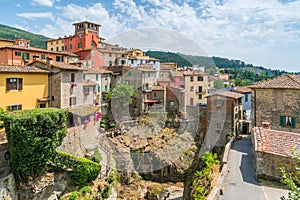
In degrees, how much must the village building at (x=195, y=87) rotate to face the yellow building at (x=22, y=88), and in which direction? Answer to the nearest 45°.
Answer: approximately 45° to its right

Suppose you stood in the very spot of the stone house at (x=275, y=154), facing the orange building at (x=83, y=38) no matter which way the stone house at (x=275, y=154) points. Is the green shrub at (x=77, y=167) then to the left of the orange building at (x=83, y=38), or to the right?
left

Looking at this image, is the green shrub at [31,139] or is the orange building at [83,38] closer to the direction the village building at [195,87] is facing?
the green shrub

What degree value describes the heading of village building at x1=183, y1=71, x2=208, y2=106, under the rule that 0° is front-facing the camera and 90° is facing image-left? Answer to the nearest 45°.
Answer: approximately 0°

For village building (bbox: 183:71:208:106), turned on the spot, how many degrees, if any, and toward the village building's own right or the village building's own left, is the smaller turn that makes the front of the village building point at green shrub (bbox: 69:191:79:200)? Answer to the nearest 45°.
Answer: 0° — it already faces it

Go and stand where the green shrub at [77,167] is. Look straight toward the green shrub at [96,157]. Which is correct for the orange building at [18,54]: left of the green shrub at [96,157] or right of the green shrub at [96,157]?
left
